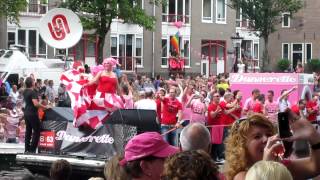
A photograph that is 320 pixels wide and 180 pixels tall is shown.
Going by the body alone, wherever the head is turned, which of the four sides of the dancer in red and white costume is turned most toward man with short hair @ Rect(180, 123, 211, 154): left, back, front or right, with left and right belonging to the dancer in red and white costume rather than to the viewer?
front

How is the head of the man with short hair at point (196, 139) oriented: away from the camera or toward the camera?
away from the camera

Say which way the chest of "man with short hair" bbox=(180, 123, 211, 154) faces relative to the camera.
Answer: away from the camera

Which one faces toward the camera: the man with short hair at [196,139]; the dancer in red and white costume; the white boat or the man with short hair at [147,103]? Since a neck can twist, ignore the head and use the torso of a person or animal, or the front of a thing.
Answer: the dancer in red and white costume

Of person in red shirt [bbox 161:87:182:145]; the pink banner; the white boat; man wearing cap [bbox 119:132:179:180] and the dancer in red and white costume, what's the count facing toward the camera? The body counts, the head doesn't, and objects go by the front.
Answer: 3

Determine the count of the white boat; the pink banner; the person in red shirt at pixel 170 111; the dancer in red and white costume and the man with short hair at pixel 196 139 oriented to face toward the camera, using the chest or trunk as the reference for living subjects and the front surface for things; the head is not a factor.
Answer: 3

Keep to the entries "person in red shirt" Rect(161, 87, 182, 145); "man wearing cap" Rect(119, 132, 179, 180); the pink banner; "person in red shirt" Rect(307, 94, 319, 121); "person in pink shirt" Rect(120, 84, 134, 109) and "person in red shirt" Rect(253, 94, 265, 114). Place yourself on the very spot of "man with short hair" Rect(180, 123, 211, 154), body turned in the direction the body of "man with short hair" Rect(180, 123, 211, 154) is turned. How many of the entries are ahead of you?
5
